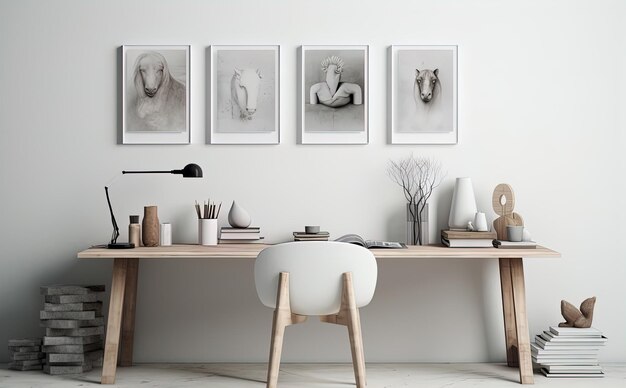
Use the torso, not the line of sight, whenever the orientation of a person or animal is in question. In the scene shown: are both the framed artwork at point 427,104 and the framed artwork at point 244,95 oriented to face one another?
no

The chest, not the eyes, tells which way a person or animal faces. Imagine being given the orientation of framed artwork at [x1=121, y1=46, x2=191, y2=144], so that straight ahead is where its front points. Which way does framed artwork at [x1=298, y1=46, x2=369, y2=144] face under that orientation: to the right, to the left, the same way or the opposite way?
the same way

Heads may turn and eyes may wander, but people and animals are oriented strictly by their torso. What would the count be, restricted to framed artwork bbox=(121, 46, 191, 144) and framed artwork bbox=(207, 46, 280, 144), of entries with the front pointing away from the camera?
0

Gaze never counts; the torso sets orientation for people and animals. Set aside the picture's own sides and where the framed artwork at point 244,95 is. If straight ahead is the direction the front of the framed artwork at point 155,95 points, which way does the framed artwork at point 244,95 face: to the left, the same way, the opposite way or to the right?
the same way

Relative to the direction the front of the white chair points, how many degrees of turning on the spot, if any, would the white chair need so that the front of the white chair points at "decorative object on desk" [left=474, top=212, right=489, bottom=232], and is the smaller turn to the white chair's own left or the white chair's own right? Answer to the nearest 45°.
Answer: approximately 45° to the white chair's own right

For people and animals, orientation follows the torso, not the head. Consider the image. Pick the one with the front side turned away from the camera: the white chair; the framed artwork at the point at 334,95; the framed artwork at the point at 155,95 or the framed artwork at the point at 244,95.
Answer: the white chair

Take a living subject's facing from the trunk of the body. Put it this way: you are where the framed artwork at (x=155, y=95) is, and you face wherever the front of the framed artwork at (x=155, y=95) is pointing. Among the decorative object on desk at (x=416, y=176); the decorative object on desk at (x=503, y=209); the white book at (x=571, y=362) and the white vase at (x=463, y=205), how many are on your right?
0

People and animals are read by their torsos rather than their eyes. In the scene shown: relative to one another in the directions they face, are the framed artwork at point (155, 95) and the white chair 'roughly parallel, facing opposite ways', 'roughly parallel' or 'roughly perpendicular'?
roughly parallel, facing opposite ways

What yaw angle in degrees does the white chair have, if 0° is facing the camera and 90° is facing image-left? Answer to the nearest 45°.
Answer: approximately 180°

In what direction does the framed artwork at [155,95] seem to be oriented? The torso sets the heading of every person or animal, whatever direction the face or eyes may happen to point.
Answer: toward the camera

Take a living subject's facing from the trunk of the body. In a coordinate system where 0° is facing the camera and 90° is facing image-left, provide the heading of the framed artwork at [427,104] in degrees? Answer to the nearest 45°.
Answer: approximately 0°

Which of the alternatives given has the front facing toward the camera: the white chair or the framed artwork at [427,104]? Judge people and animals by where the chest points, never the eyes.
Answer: the framed artwork

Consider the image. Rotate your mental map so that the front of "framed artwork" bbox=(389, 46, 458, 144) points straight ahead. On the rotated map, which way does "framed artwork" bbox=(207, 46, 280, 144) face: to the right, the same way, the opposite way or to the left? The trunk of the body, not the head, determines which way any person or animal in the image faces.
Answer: the same way

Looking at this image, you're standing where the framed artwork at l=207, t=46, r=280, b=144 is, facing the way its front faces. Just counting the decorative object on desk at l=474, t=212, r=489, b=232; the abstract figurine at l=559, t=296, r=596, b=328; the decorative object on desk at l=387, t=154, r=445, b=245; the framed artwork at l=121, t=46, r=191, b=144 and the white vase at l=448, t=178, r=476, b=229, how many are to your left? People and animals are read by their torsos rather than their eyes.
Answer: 4

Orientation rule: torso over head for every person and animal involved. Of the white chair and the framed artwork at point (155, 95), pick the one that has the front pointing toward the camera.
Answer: the framed artwork

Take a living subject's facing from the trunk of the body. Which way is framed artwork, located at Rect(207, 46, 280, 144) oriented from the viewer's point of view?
toward the camera
